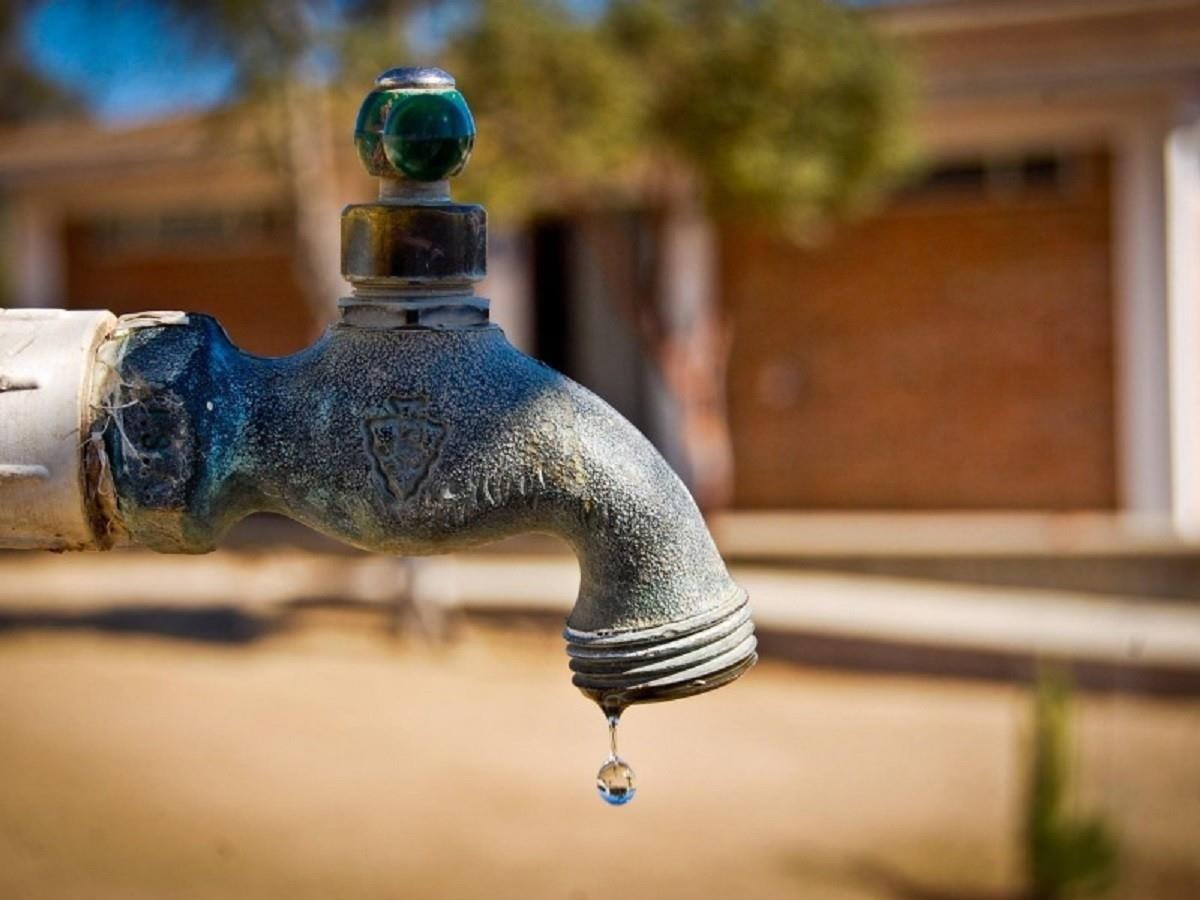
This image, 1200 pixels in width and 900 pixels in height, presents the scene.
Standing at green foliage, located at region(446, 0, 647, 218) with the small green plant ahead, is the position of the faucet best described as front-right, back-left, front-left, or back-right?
front-right

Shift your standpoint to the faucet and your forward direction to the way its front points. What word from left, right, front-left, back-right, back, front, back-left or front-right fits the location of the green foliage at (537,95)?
left

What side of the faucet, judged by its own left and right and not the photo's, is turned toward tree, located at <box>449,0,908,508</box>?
left

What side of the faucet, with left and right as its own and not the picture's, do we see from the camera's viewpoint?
right
